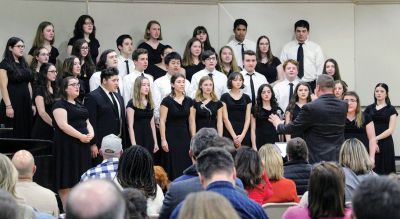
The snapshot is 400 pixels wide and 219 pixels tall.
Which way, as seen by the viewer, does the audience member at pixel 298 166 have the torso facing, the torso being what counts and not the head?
away from the camera

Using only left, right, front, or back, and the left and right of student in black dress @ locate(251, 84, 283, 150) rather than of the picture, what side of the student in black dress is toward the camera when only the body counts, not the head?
front

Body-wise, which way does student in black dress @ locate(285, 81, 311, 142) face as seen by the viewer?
toward the camera

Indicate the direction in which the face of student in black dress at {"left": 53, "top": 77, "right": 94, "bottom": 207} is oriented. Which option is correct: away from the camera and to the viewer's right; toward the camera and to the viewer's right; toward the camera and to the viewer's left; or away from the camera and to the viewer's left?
toward the camera and to the viewer's right

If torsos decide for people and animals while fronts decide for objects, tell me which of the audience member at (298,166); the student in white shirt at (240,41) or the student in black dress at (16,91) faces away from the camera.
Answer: the audience member

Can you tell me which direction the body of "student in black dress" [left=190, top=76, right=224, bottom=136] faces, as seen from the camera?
toward the camera

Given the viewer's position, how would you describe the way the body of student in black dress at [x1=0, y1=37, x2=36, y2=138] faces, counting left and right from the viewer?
facing the viewer and to the right of the viewer

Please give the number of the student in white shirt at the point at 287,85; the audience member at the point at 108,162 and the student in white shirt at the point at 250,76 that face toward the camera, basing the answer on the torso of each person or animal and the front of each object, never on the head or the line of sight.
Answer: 2

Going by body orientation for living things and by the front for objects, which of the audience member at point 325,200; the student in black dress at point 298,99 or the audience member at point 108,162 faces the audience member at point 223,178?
the student in black dress

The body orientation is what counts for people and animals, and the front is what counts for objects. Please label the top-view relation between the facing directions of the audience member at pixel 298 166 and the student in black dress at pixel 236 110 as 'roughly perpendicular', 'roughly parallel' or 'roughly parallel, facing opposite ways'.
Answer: roughly parallel, facing opposite ways

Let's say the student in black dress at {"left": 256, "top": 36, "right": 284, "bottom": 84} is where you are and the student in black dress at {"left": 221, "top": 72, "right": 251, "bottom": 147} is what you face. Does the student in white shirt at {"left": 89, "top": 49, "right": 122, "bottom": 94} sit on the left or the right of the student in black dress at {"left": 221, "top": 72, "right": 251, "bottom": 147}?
right

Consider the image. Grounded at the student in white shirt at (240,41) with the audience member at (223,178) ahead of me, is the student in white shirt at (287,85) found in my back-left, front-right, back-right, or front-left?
front-left

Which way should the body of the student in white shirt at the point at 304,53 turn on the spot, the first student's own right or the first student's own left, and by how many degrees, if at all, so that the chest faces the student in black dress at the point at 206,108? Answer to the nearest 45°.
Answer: approximately 45° to the first student's own right

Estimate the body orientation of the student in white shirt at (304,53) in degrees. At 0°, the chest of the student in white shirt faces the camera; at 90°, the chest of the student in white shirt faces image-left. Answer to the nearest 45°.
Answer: approximately 0°

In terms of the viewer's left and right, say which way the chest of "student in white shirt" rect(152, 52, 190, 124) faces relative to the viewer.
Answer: facing the viewer
